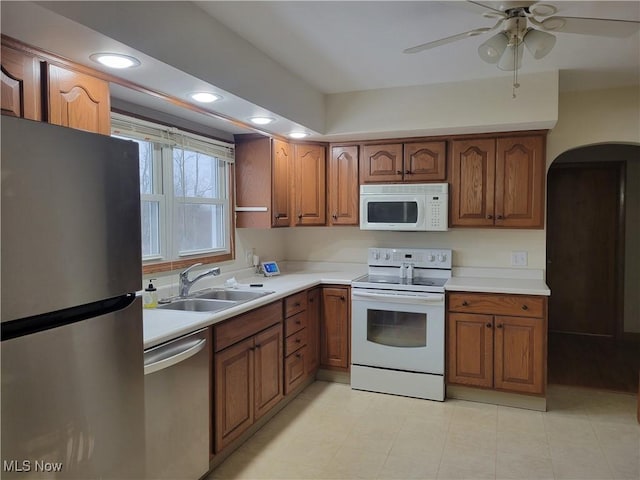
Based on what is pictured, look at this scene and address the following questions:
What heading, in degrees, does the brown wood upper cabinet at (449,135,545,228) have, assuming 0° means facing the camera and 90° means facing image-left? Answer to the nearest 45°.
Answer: approximately 0°

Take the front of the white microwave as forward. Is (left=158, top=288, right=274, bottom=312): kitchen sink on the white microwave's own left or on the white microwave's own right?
on the white microwave's own right

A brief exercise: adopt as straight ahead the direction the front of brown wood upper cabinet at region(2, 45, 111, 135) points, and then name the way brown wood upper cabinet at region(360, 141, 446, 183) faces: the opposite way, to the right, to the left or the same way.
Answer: to the right

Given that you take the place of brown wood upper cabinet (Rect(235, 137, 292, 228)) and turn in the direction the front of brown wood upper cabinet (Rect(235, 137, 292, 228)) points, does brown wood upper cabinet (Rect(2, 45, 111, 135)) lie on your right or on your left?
on your right

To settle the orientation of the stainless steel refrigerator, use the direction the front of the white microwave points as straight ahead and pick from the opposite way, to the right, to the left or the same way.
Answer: to the left

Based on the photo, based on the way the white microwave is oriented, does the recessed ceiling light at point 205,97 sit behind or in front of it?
in front

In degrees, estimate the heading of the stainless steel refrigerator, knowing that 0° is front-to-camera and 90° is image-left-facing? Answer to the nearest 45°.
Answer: approximately 315°

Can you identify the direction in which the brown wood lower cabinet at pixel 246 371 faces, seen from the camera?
facing the viewer and to the right of the viewer

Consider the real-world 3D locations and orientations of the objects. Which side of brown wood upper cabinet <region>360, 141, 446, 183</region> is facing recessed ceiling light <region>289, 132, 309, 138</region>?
right

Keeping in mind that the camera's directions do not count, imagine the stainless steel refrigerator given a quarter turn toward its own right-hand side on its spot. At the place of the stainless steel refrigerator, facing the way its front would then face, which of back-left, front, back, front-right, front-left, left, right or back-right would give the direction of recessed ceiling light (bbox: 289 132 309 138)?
back

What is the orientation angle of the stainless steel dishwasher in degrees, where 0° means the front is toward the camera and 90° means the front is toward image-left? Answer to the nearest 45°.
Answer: approximately 315°
